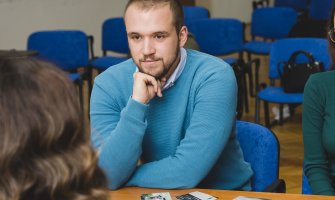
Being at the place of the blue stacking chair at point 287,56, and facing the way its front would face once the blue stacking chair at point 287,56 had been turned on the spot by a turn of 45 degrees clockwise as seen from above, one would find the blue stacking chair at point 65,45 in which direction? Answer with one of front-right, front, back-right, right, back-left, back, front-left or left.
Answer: front

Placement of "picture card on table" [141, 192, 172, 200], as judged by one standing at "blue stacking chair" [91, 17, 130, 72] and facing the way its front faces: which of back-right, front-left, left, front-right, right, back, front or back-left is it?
front-left

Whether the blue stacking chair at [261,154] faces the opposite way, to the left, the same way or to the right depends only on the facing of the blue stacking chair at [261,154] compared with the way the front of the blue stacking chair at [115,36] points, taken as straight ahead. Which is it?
the same way

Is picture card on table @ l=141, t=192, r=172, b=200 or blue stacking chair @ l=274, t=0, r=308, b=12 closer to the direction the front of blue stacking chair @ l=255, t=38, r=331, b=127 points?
the picture card on table

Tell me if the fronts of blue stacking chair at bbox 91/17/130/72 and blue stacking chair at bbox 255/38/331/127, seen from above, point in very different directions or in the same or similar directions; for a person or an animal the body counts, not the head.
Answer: same or similar directions

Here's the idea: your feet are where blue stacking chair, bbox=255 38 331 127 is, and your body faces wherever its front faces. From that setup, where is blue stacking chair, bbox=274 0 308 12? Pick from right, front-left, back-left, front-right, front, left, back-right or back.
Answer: back-right

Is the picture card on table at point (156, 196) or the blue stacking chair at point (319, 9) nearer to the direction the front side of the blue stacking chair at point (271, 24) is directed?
the picture card on table

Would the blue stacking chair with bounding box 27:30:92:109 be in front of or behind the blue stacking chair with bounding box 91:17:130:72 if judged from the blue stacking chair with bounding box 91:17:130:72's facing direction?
in front

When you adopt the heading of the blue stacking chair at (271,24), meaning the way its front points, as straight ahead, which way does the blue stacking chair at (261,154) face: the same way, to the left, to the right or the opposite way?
the same way

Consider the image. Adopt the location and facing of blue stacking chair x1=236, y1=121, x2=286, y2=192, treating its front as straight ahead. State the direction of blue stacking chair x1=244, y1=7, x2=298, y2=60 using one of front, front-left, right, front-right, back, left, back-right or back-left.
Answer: back-right

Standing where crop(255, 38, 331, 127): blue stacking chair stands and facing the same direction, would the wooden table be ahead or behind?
ahead

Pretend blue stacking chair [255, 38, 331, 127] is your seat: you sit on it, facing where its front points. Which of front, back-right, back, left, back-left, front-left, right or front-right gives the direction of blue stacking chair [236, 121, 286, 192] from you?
front-left

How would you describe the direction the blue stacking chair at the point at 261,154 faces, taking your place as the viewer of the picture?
facing the viewer and to the left of the viewer

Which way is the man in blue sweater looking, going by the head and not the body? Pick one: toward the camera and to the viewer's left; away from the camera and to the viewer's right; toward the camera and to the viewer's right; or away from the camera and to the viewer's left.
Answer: toward the camera and to the viewer's left
